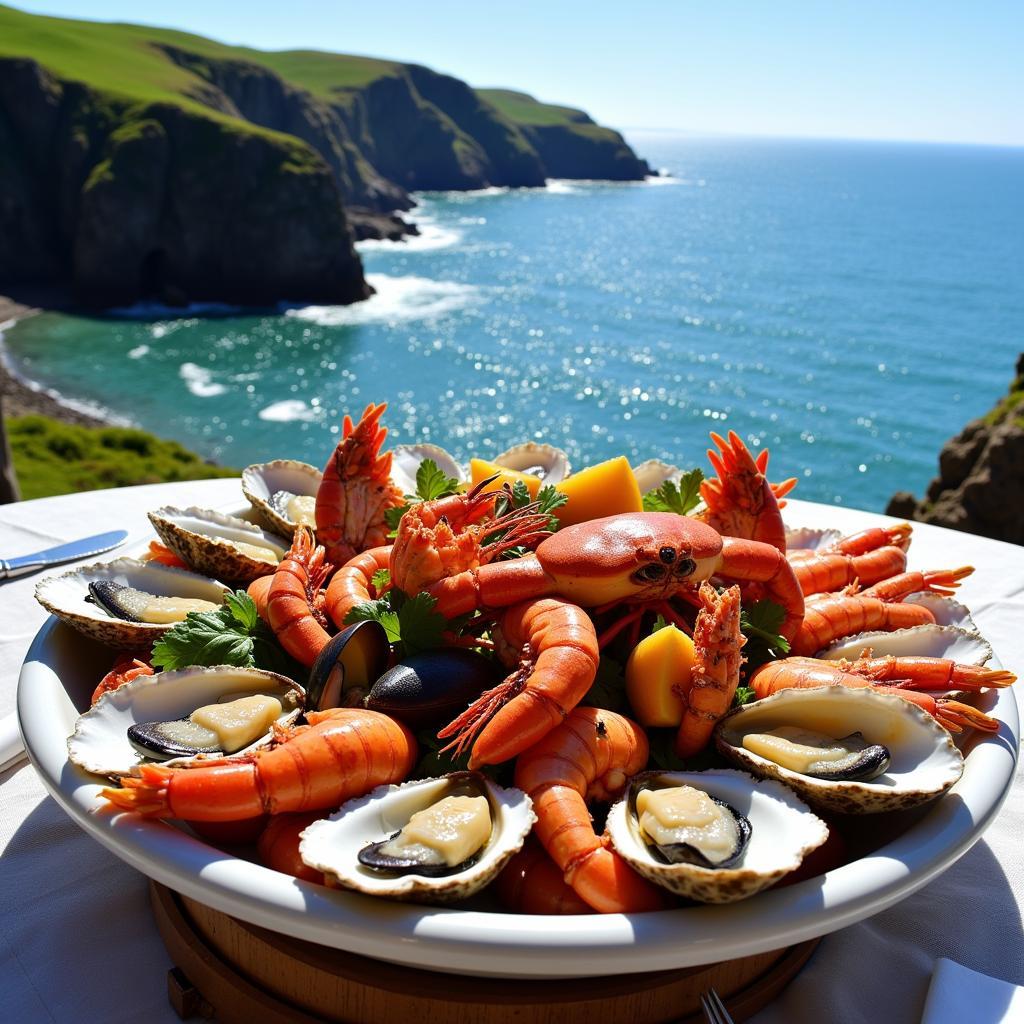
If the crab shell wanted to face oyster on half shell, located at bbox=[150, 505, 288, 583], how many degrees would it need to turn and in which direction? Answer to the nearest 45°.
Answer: approximately 135° to its right

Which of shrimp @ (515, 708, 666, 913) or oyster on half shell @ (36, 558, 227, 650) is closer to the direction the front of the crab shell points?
the shrimp

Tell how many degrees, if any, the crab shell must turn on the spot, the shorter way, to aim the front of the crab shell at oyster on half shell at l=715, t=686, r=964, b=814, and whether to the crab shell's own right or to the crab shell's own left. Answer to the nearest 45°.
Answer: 0° — it already faces it

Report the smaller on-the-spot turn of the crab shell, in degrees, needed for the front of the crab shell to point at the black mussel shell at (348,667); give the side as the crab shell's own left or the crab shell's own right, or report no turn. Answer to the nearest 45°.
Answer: approximately 90° to the crab shell's own right

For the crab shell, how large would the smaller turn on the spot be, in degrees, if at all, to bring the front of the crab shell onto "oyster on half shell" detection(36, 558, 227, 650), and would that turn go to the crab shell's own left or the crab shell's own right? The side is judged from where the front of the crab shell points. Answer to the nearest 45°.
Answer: approximately 135° to the crab shell's own right

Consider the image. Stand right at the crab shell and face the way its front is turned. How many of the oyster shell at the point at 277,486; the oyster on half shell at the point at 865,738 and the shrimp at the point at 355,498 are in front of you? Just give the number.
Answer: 1

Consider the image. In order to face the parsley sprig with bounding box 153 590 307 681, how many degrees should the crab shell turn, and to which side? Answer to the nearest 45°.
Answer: approximately 135° to its right

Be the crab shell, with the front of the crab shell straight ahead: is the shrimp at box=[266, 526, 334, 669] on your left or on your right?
on your right

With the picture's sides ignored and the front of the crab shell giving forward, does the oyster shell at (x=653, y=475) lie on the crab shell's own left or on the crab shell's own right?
on the crab shell's own left

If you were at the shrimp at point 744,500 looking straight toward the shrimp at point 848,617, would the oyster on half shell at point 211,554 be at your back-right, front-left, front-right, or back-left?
back-right

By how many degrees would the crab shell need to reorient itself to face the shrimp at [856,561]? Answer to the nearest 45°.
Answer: approximately 90° to its left

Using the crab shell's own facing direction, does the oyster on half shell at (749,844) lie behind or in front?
in front

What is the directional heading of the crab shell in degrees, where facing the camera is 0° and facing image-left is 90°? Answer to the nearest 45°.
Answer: approximately 315°
